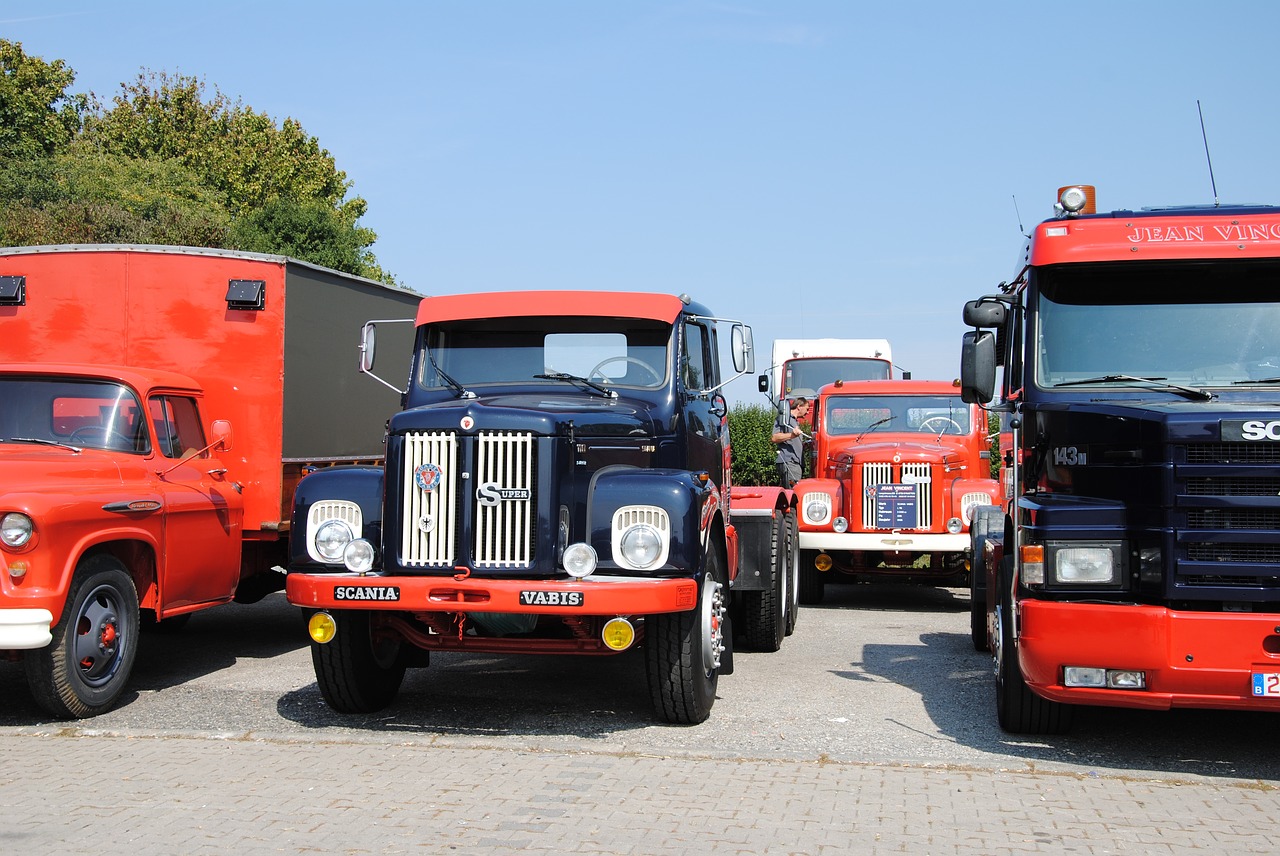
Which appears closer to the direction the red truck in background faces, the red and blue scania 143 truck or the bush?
the red and blue scania 143 truck

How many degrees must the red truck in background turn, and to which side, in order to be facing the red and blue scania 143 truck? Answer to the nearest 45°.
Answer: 0° — it already faces it

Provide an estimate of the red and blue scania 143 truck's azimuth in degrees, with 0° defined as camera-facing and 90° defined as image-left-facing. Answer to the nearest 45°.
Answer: approximately 0°

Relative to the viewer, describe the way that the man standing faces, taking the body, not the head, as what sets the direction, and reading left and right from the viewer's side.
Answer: facing to the right of the viewer

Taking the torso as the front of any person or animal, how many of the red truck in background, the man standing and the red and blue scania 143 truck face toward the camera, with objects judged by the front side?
2

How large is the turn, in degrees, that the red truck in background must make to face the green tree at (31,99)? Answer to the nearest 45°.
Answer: approximately 135° to its right

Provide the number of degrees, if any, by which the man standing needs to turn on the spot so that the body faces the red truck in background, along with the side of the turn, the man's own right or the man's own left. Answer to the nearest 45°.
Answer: approximately 45° to the man's own right

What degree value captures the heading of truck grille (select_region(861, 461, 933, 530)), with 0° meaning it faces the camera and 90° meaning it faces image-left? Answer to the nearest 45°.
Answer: approximately 0°
